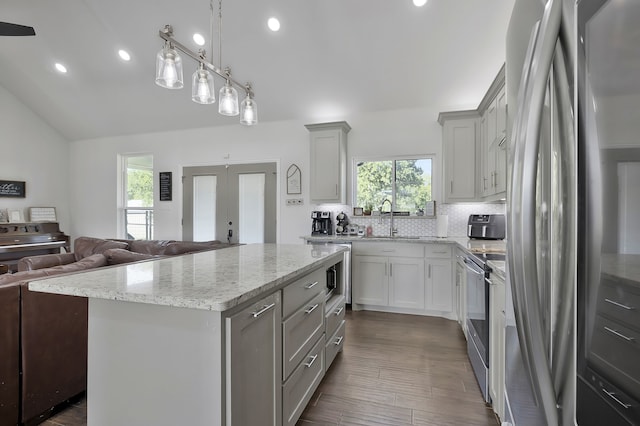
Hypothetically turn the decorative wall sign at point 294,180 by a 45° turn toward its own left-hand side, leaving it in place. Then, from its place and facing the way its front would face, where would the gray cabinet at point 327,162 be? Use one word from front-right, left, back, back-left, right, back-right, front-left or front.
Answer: front

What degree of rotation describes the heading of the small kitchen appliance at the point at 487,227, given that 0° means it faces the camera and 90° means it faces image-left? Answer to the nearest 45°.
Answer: approximately 45°

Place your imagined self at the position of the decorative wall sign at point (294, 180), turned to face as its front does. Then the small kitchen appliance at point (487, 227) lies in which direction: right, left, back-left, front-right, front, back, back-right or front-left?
front-left

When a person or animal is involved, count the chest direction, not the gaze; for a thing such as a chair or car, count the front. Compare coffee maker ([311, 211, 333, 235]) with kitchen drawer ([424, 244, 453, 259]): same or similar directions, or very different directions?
same or similar directions

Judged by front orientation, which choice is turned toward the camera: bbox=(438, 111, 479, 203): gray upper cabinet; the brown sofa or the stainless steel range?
the gray upper cabinet

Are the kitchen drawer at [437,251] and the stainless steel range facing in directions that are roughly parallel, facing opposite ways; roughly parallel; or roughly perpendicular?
roughly perpendicular

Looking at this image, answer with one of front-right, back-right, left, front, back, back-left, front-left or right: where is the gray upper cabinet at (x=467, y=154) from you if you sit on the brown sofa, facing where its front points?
back-right

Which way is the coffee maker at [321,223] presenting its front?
toward the camera

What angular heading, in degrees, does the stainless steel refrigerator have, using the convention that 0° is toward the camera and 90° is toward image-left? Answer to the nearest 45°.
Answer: approximately 45°

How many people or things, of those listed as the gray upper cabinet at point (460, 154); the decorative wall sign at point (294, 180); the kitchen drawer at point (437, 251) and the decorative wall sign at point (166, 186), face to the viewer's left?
0

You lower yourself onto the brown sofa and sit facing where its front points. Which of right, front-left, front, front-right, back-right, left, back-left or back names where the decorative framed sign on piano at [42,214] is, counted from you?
front-right

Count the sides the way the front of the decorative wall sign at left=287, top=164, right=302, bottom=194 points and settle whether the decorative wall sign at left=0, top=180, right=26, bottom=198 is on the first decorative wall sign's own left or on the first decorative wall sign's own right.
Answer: on the first decorative wall sign's own right

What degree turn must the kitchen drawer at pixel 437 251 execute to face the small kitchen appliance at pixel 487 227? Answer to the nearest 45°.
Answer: approximately 90° to its left

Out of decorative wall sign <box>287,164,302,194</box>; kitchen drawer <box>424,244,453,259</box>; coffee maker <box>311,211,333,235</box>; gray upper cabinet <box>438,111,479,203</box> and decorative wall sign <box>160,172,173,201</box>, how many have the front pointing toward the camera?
5

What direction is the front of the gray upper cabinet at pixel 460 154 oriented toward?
toward the camera

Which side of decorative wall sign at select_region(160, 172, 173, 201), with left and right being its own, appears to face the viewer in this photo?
front

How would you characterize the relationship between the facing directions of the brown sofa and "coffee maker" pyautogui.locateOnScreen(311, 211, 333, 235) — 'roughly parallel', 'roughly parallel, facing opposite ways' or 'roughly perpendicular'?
roughly perpendicular

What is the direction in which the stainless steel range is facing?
to the viewer's left

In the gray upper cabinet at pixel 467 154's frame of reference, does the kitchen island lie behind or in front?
in front
